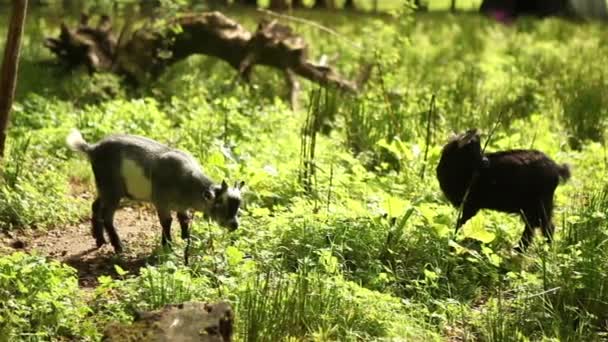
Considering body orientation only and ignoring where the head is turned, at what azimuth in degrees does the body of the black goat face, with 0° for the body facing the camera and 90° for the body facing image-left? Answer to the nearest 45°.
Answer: approximately 90°

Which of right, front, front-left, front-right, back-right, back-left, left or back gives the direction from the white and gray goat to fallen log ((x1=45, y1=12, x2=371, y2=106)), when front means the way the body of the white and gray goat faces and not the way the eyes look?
left

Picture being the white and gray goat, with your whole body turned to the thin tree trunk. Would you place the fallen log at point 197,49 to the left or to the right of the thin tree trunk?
right

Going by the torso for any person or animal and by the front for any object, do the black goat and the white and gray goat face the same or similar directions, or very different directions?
very different directions

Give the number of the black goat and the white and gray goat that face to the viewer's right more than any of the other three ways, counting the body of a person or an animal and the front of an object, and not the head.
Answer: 1

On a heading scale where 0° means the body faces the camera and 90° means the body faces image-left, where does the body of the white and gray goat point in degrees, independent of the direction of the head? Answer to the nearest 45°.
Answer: approximately 270°

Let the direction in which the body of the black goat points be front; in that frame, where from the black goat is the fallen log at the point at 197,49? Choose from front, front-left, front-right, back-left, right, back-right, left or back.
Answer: front-right

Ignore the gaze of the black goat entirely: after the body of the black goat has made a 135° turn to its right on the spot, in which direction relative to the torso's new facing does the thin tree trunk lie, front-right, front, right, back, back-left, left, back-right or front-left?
back-left

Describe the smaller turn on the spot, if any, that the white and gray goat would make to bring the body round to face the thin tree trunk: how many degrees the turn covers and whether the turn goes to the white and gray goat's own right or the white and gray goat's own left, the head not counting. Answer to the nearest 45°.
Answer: approximately 135° to the white and gray goat's own left

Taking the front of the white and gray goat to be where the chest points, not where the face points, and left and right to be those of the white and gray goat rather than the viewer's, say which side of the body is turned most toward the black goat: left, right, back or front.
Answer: front
